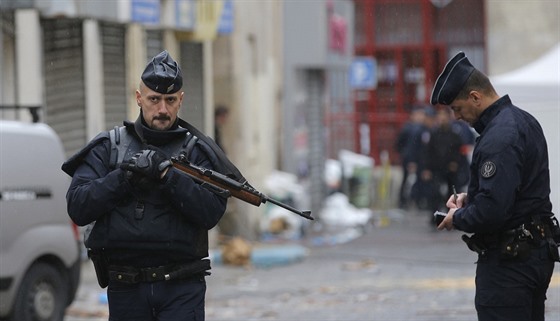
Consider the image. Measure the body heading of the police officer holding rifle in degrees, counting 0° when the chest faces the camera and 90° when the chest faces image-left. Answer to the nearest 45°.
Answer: approximately 0°

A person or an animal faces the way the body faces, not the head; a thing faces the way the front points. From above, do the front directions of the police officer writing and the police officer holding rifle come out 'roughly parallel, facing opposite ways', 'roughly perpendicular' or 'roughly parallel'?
roughly perpendicular

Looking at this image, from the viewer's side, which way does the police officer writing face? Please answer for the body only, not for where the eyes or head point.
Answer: to the viewer's left

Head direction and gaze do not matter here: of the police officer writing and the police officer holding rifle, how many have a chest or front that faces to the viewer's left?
1

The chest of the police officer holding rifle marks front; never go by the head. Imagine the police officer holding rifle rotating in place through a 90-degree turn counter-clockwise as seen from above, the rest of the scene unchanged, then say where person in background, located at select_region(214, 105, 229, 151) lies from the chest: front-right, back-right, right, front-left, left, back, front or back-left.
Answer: left

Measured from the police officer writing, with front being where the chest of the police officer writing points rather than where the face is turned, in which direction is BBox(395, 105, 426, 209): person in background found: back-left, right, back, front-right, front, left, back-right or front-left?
right

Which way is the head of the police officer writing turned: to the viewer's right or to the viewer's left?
to the viewer's left

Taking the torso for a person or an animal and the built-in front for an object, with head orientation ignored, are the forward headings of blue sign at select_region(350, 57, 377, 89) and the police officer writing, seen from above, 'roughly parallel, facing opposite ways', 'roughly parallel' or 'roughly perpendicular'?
roughly perpendicular
